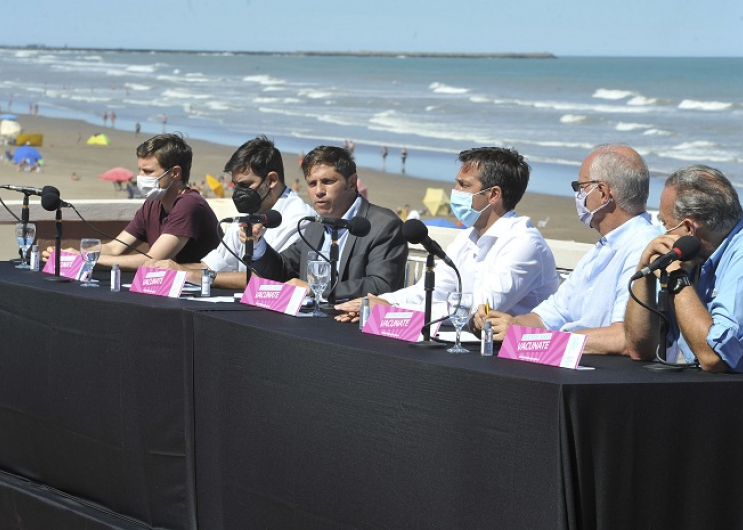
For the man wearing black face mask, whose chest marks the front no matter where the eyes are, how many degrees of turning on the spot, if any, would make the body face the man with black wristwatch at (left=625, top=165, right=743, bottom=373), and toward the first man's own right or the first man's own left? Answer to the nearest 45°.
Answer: approximately 90° to the first man's own left

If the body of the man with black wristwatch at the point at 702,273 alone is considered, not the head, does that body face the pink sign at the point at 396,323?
no

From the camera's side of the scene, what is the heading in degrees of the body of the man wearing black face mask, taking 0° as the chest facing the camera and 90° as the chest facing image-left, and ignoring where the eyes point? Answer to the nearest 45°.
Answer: approximately 45°

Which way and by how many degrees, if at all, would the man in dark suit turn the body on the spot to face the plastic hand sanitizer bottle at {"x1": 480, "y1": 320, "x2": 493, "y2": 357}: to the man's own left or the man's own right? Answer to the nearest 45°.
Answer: approximately 45° to the man's own left

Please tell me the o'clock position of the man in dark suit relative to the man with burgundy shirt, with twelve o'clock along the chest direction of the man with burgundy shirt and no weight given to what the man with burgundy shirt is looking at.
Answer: The man in dark suit is roughly at 9 o'clock from the man with burgundy shirt.

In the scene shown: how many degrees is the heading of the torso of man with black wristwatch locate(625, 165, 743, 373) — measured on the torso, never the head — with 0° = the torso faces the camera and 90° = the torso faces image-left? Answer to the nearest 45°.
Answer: approximately 90°

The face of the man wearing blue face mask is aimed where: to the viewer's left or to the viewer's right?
to the viewer's left

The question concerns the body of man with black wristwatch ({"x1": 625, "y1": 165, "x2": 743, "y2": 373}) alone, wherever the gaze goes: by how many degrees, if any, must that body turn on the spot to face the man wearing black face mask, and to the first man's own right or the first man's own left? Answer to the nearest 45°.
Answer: approximately 45° to the first man's own right
